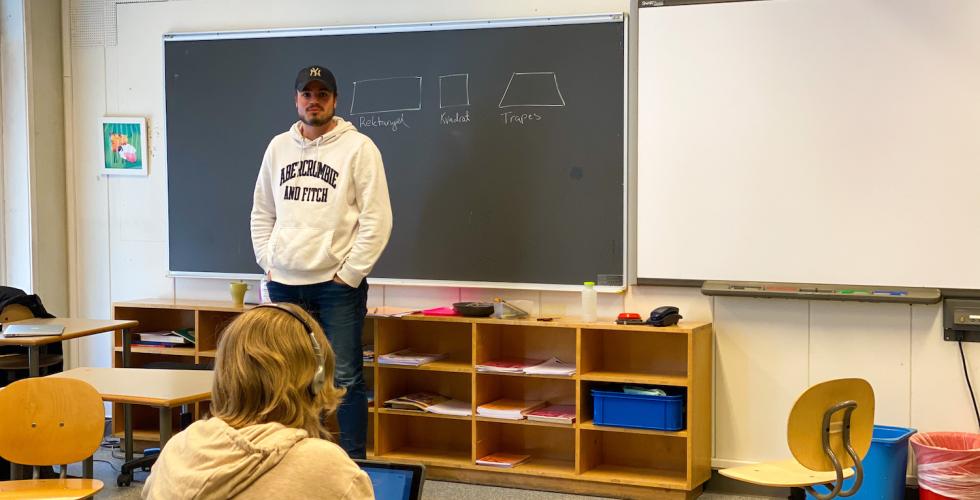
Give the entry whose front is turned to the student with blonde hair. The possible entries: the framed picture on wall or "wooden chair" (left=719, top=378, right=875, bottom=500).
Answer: the framed picture on wall

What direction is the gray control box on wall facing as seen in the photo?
toward the camera

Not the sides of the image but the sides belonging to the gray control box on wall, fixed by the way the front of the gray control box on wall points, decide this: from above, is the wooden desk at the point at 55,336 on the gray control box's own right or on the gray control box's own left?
on the gray control box's own right

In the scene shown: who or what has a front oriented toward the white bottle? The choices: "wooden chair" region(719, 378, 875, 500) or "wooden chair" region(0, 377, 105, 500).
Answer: "wooden chair" region(719, 378, 875, 500)

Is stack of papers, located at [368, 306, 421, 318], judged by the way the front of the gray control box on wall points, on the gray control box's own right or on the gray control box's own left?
on the gray control box's own right

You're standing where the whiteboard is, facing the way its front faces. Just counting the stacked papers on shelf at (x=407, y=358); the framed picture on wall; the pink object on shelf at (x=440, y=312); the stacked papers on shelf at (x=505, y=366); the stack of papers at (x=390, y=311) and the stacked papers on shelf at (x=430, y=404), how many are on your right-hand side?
6

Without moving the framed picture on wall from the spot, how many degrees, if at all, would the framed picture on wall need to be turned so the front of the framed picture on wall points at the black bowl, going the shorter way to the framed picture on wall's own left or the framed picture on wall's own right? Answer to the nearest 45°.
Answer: approximately 45° to the framed picture on wall's own left

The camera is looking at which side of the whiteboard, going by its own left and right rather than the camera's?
front

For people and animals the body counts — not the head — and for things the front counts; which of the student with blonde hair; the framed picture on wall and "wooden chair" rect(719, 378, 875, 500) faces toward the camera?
the framed picture on wall

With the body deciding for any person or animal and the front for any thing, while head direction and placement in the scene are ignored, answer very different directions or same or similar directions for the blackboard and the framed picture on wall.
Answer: same or similar directions

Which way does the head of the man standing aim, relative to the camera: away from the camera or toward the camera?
toward the camera

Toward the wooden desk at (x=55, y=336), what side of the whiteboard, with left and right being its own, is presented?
right
